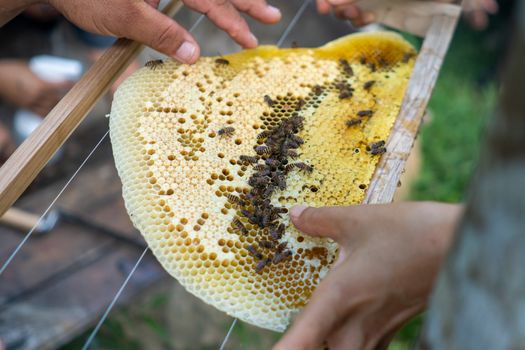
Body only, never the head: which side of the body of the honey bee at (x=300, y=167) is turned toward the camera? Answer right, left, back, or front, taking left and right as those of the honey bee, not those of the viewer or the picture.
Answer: right
